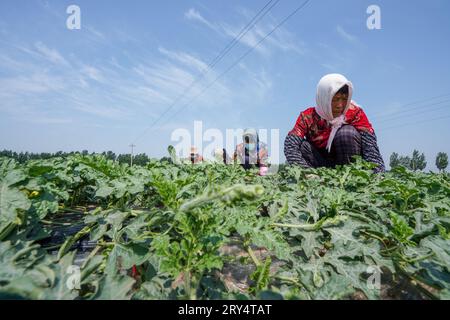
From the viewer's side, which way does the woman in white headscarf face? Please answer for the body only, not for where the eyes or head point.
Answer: toward the camera

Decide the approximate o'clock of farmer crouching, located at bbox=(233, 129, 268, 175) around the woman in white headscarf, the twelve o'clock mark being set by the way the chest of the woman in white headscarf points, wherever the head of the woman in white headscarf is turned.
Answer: The farmer crouching is roughly at 5 o'clock from the woman in white headscarf.
